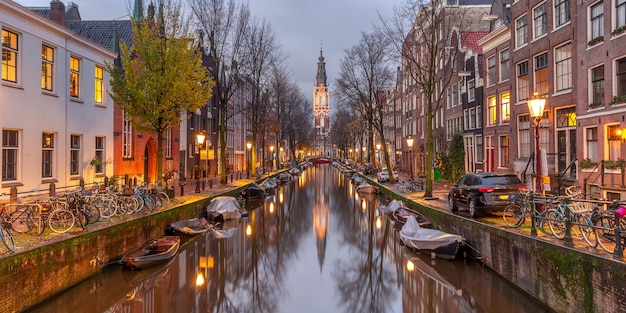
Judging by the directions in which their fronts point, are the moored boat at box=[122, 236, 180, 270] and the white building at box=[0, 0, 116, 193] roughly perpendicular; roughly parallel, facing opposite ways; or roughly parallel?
roughly perpendicular

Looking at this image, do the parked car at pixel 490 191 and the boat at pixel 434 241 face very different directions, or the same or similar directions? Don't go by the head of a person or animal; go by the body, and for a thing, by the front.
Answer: very different directions

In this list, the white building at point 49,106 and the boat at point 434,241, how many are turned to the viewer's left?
0

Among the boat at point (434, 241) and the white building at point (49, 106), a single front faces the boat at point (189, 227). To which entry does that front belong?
the white building

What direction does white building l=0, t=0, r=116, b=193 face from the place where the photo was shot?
facing the viewer and to the right of the viewer

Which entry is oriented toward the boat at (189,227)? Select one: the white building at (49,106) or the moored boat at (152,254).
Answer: the white building

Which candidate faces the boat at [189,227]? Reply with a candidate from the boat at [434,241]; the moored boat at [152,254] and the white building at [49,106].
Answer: the white building

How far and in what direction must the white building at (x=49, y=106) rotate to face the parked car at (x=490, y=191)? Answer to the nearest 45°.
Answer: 0° — it already faces it
